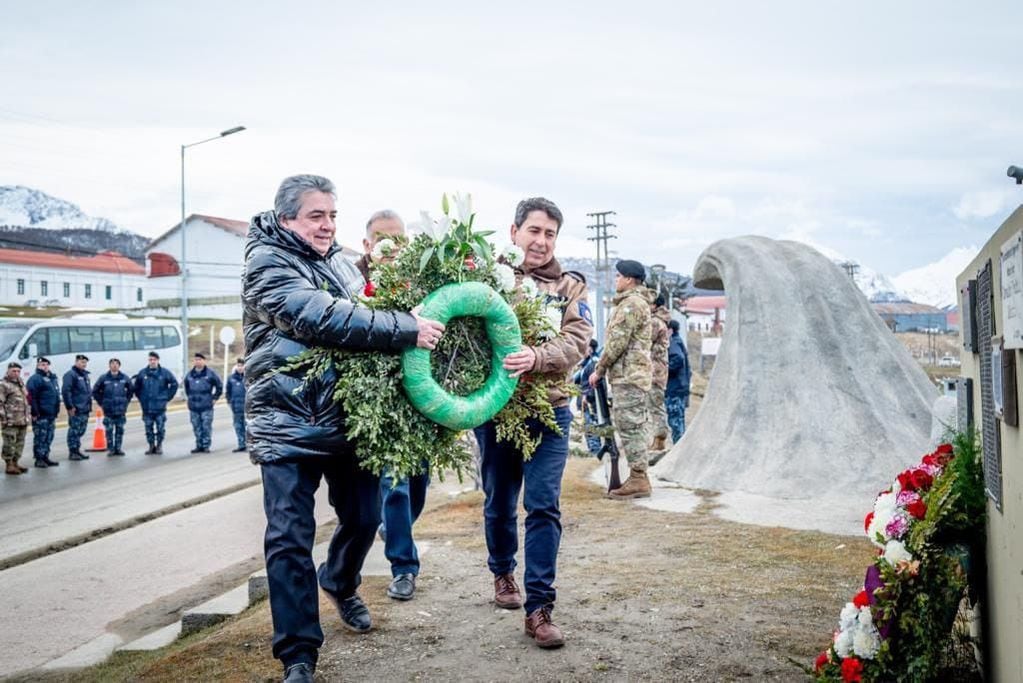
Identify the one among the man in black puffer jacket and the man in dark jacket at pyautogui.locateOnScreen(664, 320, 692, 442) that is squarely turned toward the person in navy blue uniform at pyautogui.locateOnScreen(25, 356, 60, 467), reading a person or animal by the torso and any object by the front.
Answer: the man in dark jacket

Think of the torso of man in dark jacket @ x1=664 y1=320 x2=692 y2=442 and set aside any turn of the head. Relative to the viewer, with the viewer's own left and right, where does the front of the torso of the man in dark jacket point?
facing to the left of the viewer

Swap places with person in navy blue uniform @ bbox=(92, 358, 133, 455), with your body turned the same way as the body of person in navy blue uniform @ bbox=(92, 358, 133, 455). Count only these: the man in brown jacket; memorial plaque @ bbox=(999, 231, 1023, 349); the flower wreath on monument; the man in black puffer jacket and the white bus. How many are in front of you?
4

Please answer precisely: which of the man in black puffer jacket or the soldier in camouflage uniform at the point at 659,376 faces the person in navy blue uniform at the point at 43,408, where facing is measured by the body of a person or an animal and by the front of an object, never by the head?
the soldier in camouflage uniform

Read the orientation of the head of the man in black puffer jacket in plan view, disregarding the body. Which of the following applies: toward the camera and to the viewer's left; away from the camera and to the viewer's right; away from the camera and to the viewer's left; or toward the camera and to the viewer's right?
toward the camera and to the viewer's right

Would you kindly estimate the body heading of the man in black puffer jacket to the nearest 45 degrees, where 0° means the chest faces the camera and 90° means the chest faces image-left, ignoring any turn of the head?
approximately 315°

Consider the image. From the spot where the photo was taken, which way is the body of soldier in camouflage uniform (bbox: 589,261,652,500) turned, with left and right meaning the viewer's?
facing to the left of the viewer

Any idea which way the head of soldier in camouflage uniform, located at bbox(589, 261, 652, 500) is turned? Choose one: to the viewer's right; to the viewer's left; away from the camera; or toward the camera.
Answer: to the viewer's left

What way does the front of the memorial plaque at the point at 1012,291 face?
to the viewer's left

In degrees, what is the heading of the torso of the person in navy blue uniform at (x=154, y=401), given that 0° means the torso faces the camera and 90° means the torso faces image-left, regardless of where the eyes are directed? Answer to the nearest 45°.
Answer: approximately 0°

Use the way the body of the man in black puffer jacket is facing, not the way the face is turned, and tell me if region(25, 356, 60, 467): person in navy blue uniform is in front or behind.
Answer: behind
